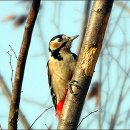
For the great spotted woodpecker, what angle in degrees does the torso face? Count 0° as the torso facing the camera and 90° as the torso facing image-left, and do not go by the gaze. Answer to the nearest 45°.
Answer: approximately 315°

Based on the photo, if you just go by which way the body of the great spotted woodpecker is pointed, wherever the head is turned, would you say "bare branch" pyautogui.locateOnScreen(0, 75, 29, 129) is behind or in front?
behind
